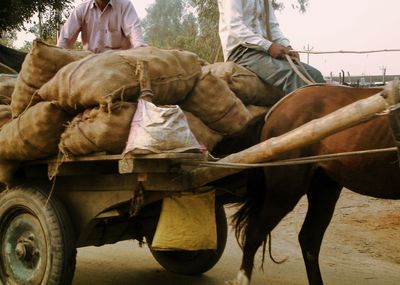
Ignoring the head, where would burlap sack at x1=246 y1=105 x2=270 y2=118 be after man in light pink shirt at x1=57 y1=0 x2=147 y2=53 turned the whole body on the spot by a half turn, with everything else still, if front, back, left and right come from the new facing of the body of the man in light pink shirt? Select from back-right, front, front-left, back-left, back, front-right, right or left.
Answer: back-right

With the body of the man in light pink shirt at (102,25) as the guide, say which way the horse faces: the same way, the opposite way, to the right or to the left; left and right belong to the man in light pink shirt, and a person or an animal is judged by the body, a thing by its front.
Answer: to the left

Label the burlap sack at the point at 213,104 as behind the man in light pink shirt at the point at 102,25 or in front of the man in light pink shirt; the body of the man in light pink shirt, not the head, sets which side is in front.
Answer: in front

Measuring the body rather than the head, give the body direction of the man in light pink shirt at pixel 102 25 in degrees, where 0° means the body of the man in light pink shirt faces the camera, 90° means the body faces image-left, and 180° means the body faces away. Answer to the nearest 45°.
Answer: approximately 0°

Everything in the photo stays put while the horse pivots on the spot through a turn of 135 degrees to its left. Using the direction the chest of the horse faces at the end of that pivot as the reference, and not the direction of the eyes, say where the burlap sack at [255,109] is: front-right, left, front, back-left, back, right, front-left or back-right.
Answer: front

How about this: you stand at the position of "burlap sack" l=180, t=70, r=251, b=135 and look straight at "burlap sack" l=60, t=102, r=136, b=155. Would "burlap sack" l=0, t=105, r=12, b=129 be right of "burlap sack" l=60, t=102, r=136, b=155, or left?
right

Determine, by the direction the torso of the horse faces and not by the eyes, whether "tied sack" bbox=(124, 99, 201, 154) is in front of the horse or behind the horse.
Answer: behind

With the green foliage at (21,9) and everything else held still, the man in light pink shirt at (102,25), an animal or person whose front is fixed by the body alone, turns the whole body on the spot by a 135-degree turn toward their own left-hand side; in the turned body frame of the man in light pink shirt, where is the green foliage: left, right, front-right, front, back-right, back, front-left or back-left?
front-left

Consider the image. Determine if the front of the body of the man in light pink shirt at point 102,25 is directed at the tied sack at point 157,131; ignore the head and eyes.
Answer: yes

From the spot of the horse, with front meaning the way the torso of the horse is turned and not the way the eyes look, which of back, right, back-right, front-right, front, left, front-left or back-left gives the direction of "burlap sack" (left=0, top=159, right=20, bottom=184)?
back

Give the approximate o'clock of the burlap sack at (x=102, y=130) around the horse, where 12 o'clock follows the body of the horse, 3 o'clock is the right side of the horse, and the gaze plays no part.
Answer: The burlap sack is roughly at 5 o'clock from the horse.

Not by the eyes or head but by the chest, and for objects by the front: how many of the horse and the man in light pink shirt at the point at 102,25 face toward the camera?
1

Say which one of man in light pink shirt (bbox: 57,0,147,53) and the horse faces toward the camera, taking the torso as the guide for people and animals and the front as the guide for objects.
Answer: the man in light pink shirt

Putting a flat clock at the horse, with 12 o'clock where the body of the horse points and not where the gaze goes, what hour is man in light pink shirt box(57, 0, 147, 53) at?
The man in light pink shirt is roughly at 7 o'clock from the horse.

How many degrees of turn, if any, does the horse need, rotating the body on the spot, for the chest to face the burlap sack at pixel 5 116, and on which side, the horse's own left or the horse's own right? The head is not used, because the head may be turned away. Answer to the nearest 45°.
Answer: approximately 180°

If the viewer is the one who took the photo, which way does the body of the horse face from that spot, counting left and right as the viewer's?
facing to the right of the viewer

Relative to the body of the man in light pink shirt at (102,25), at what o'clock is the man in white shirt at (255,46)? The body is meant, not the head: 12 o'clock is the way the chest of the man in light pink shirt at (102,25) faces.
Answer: the man in white shirt at (255,46) is roughly at 10 o'clock from the man in light pink shirt at (102,25).

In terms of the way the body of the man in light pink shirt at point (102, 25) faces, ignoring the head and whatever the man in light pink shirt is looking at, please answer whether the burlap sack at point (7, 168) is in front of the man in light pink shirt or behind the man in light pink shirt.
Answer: in front

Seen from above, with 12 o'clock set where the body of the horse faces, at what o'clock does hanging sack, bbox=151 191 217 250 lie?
The hanging sack is roughly at 5 o'clock from the horse.

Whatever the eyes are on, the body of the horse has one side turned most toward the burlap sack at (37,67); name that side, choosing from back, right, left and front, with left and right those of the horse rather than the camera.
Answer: back
